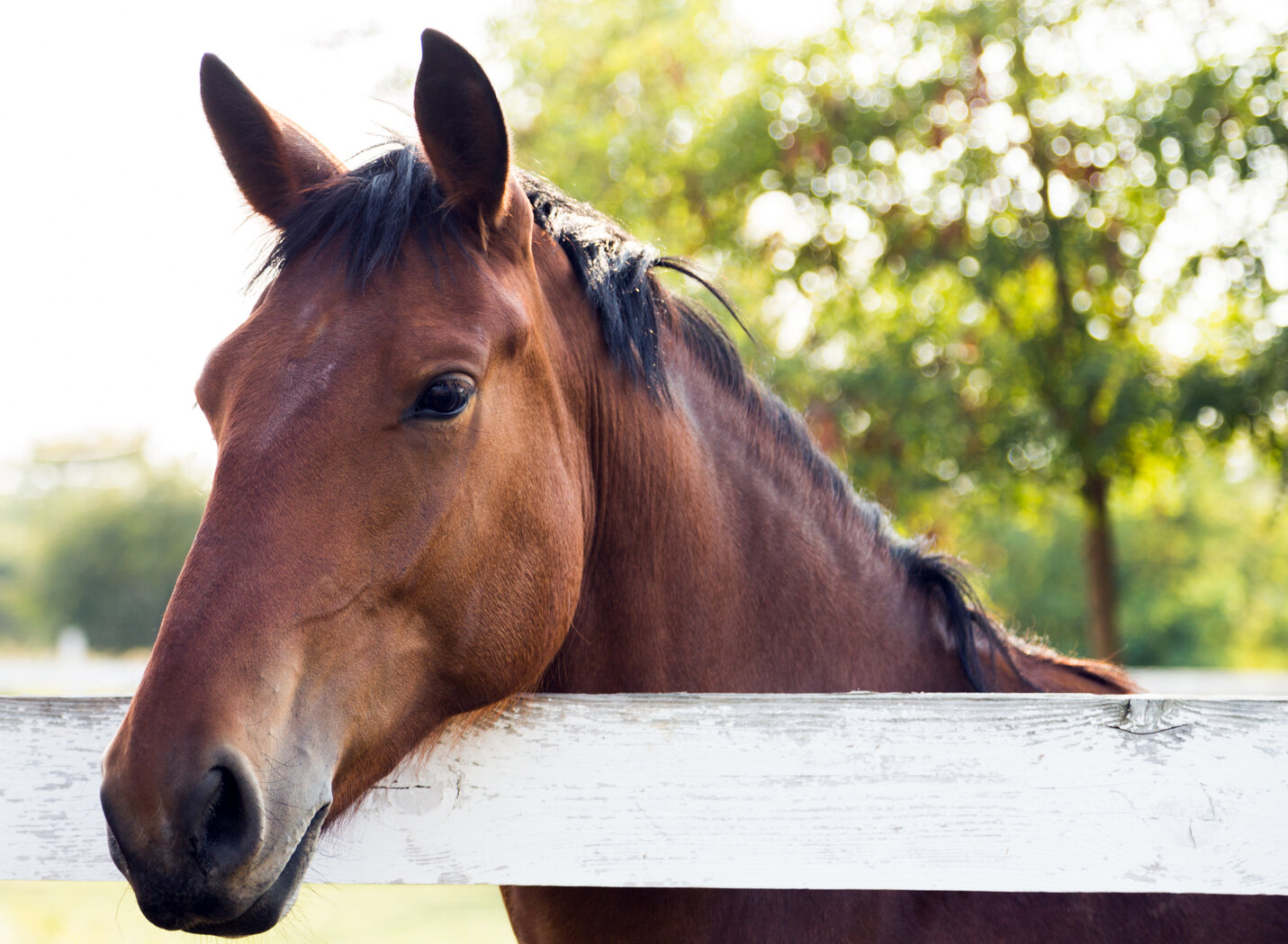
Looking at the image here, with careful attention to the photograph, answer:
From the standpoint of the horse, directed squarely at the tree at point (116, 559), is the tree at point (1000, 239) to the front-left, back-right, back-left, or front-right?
front-right

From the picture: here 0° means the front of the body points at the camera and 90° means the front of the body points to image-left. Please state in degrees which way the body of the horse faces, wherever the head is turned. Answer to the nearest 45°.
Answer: approximately 45°

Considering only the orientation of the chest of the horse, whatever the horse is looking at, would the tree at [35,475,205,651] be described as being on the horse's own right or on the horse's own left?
on the horse's own right

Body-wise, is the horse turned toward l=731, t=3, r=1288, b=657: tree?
no
